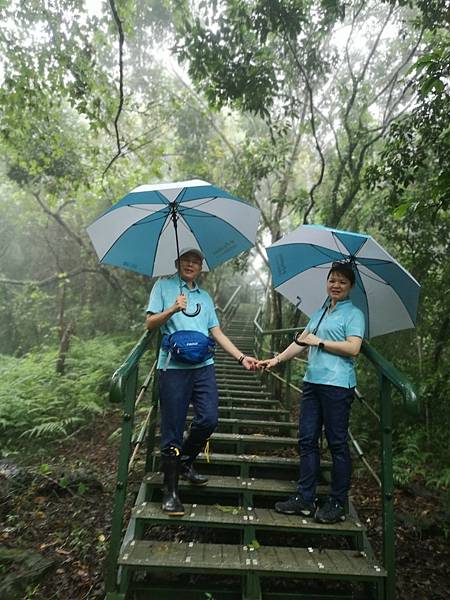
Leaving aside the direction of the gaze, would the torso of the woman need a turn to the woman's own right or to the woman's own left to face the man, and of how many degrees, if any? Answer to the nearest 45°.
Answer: approximately 45° to the woman's own right

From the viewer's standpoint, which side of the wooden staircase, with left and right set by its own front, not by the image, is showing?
front

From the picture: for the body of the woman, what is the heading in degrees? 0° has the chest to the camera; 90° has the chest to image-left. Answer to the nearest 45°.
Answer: approximately 45°

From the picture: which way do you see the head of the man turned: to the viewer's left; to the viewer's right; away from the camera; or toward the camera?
toward the camera
